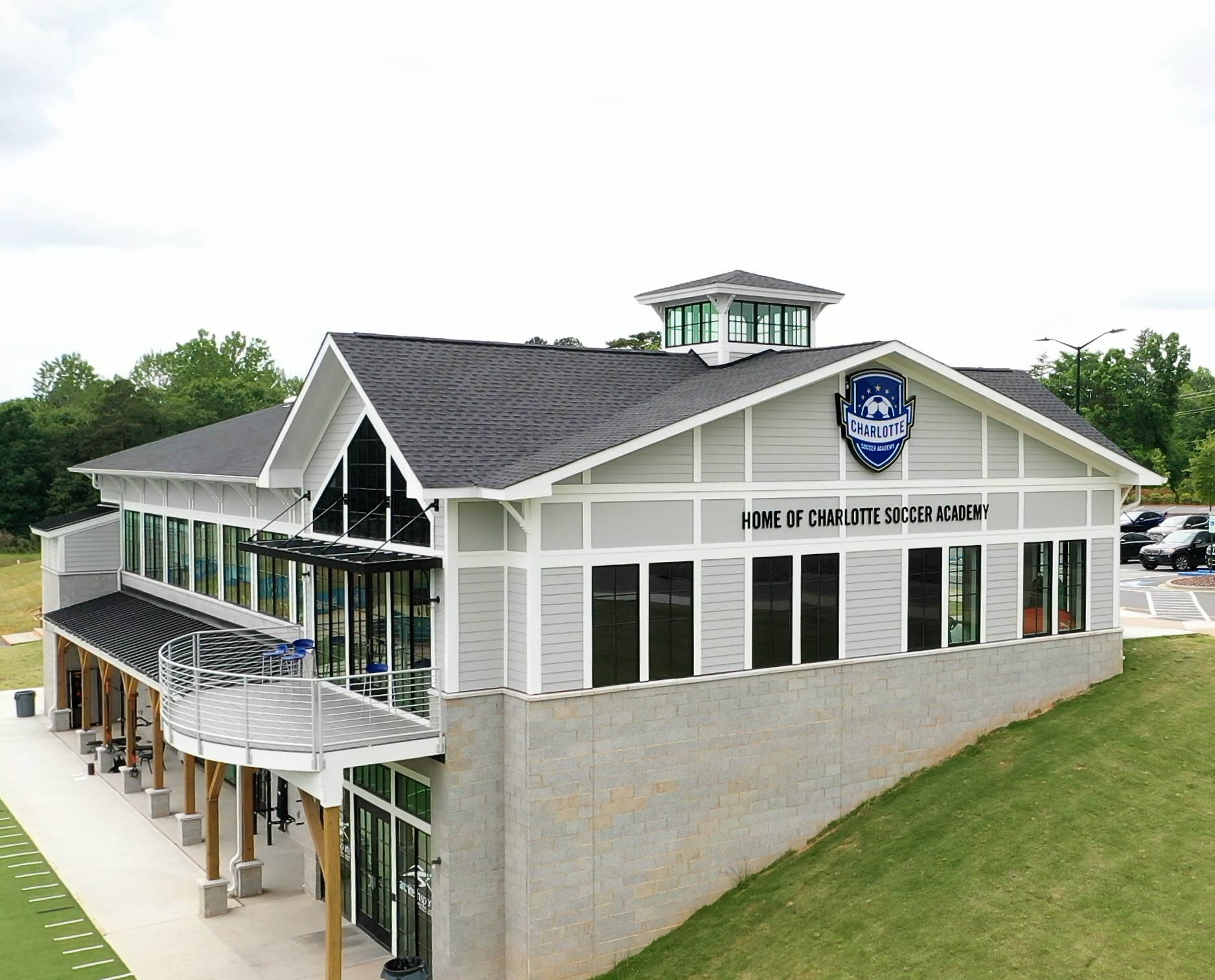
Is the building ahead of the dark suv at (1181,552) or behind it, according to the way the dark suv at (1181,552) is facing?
ahead

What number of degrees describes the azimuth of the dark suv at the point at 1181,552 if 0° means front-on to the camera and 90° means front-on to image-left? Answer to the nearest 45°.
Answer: approximately 45°

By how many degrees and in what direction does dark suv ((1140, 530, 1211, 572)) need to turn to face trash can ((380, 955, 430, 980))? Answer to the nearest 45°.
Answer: approximately 45° to its left
